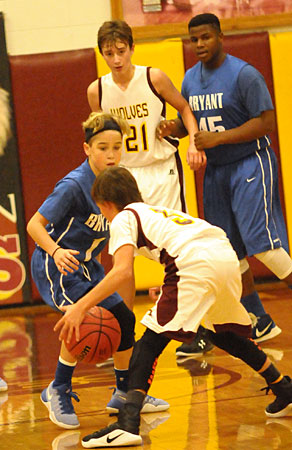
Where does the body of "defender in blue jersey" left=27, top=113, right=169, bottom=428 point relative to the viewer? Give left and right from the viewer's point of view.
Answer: facing the viewer and to the right of the viewer

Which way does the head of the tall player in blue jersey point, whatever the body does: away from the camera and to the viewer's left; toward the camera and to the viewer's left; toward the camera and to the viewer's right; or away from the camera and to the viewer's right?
toward the camera and to the viewer's left

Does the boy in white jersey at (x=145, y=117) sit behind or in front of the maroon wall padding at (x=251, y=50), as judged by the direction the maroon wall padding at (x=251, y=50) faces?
in front

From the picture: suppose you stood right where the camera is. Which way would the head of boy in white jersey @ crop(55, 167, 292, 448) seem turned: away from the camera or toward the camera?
away from the camera

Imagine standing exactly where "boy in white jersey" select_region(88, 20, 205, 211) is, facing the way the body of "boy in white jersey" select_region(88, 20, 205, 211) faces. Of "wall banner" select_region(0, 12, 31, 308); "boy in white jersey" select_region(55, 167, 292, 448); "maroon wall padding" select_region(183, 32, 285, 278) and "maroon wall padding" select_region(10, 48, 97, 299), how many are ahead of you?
1

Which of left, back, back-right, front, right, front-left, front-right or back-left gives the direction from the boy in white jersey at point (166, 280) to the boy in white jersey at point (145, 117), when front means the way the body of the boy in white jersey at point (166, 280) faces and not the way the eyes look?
front-right

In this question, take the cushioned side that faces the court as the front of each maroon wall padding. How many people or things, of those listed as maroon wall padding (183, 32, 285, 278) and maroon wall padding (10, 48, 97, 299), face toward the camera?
2
